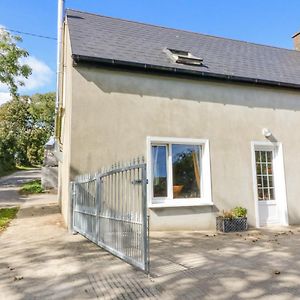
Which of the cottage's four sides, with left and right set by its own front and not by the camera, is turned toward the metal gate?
front

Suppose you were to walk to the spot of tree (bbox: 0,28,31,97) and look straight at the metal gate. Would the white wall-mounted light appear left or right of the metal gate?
left

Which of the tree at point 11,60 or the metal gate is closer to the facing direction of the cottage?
the metal gate

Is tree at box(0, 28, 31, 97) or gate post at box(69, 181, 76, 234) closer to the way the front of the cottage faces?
the gate post

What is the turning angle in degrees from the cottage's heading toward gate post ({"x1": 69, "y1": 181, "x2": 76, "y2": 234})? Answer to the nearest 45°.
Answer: approximately 45° to its right

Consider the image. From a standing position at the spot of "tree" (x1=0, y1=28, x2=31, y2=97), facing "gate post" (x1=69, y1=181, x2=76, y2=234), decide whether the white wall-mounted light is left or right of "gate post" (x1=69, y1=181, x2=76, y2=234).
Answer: left

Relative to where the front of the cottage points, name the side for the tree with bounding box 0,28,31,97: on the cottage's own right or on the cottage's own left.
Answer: on the cottage's own right

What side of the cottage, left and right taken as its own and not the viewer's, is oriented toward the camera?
front
